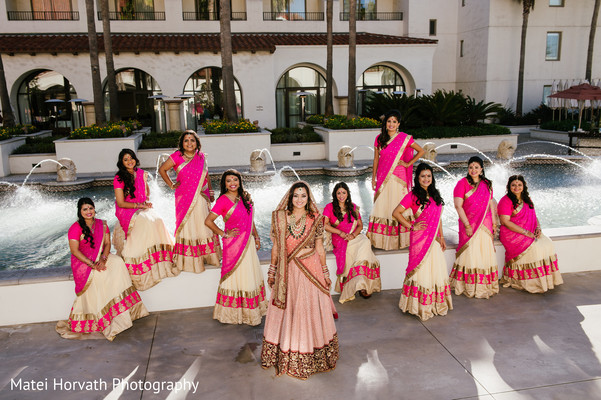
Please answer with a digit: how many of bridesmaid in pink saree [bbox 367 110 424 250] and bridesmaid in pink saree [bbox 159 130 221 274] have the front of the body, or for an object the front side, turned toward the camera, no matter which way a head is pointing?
2

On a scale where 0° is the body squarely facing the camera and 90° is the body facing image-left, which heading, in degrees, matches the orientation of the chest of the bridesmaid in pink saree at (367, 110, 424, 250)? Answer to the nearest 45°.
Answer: approximately 0°

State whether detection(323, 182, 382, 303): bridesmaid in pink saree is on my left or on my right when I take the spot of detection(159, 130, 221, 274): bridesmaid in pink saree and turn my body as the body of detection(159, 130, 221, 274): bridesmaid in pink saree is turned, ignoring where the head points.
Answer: on my left

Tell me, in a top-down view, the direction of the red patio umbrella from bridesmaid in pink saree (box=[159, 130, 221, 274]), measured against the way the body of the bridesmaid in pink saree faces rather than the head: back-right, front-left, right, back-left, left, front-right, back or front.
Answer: back-left

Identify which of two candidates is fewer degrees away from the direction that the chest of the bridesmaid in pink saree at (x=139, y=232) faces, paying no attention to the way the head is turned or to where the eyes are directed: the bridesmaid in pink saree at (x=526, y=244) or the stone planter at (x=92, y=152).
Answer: the bridesmaid in pink saree

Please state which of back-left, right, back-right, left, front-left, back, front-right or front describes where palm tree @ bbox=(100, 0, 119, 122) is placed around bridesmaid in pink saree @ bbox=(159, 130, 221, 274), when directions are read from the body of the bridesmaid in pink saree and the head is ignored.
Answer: back

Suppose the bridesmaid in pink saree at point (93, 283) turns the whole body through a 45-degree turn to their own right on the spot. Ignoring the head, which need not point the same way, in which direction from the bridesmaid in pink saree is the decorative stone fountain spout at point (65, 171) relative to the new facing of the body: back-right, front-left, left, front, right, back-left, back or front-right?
back

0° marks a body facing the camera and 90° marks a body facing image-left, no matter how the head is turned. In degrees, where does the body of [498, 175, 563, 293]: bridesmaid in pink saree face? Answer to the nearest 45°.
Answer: approximately 315°

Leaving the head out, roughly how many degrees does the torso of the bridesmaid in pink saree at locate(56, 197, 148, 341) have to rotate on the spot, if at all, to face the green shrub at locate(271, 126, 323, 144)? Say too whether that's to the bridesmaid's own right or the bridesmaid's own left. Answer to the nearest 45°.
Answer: approximately 90° to the bridesmaid's own left

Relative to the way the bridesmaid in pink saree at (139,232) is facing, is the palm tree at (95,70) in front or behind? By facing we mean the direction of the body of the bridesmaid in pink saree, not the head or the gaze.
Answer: behind

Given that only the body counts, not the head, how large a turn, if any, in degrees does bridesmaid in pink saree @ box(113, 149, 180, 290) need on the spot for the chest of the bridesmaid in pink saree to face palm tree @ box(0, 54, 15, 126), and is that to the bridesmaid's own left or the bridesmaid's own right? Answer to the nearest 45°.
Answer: approximately 135° to the bridesmaid's own left

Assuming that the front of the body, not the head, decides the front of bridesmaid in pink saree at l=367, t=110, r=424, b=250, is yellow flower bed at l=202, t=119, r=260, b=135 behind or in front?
behind

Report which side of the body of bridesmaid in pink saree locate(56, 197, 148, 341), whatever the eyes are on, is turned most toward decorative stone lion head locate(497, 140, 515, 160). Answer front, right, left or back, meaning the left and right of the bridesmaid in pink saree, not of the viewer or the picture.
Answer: left

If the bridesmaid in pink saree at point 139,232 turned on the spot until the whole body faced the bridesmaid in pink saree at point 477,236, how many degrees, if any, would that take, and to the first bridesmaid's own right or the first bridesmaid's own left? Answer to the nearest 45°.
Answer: approximately 45° to the first bridesmaid's own left
